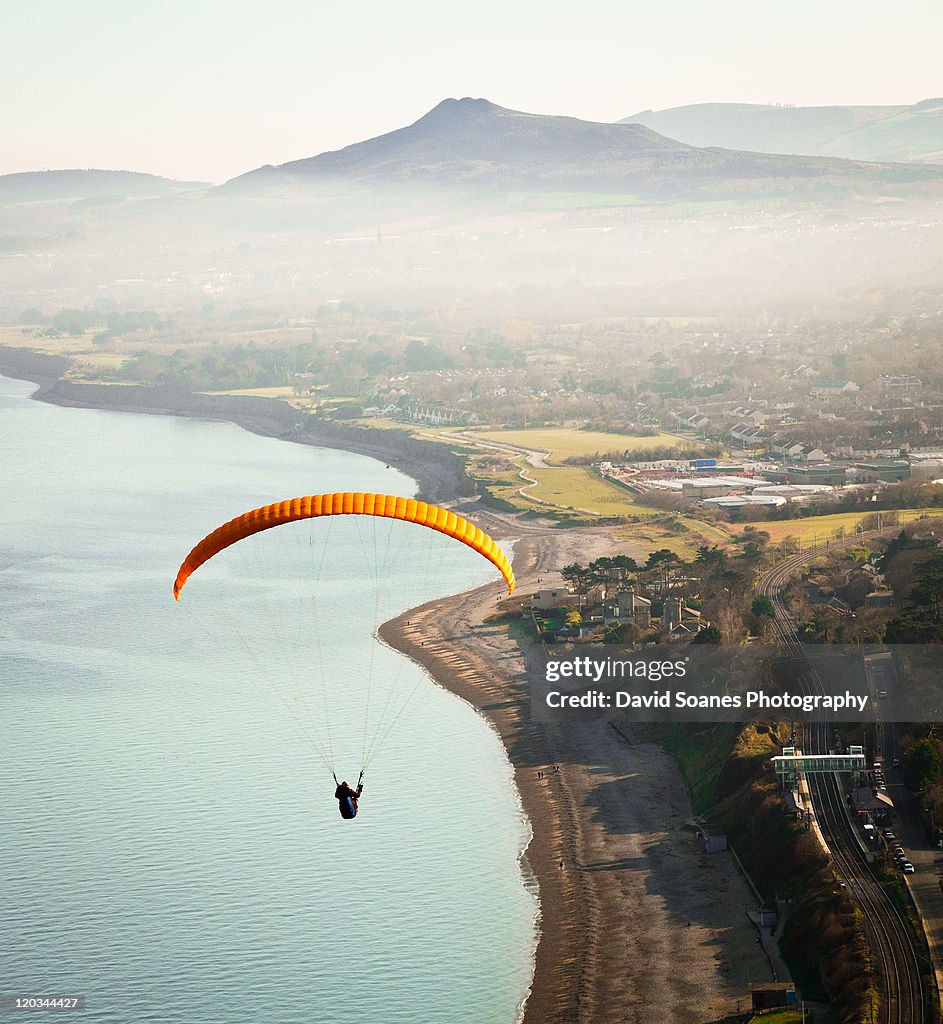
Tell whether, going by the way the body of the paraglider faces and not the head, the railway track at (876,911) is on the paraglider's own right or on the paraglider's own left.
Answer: on the paraglider's own right

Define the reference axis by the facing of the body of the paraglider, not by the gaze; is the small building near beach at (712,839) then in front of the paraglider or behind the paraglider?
in front

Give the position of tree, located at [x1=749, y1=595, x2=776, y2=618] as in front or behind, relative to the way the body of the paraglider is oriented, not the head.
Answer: in front

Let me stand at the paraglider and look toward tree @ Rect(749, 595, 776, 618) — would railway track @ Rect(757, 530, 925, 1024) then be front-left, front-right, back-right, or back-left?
front-right

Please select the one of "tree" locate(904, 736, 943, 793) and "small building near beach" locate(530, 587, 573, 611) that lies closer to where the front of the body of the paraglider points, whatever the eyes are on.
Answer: the small building near beach

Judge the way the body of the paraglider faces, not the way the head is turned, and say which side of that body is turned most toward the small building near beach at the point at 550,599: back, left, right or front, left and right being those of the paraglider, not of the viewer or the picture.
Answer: front

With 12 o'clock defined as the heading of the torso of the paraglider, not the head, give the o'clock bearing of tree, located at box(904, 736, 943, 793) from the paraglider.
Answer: The tree is roughly at 2 o'clock from the paraglider.

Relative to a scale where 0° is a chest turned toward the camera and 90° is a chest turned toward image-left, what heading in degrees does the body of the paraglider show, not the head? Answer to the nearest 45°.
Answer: approximately 180°
